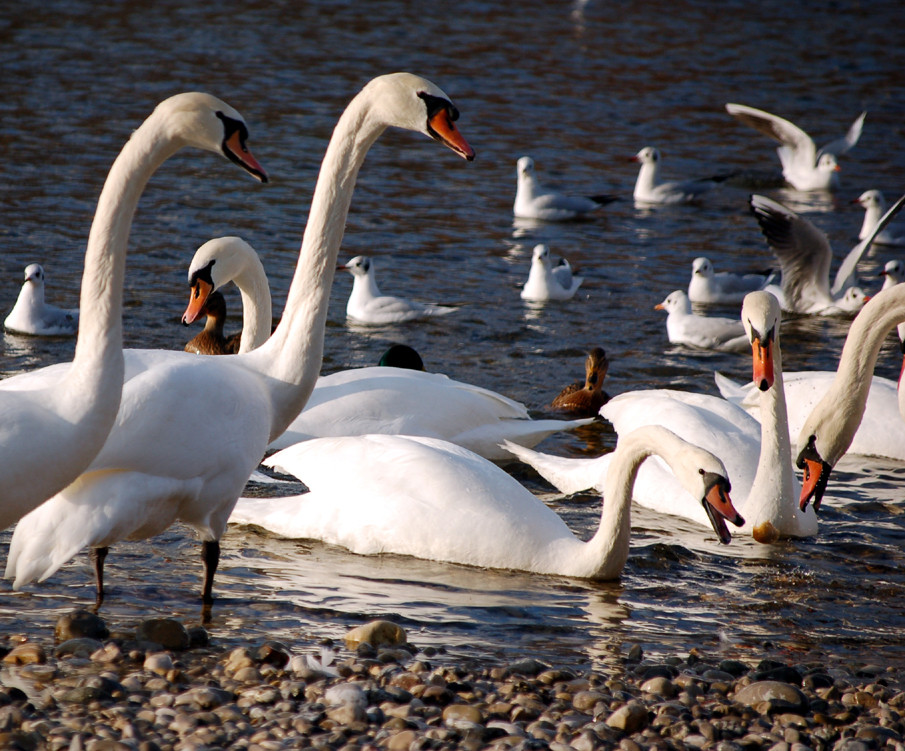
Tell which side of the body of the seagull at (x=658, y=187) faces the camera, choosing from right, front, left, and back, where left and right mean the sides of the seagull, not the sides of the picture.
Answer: left

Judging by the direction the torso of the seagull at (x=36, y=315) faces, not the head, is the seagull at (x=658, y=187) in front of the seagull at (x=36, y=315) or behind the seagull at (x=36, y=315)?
behind

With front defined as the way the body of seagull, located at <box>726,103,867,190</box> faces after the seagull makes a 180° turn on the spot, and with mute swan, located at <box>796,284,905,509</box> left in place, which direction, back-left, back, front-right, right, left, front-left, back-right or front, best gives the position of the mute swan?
back-left

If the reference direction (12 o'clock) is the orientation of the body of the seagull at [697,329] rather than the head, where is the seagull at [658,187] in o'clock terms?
the seagull at [658,187] is roughly at 3 o'clock from the seagull at [697,329].

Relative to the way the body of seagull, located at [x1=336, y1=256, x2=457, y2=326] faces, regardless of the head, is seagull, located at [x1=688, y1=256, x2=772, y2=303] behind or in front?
behind

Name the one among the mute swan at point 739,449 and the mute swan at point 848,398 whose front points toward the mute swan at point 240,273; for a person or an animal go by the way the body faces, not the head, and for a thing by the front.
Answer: the mute swan at point 848,398

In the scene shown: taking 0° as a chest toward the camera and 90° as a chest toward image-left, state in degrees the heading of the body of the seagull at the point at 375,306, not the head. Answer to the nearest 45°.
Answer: approximately 90°

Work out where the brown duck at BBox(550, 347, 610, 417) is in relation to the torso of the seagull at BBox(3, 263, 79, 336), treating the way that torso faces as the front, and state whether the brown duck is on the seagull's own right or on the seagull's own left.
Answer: on the seagull's own left

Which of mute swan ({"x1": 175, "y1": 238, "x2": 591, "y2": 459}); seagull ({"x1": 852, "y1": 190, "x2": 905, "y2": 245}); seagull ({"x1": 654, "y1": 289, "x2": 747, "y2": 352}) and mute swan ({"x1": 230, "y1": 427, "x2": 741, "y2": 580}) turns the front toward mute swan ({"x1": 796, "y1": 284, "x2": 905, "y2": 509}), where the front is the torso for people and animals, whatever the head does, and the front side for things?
mute swan ({"x1": 230, "y1": 427, "x2": 741, "y2": 580})

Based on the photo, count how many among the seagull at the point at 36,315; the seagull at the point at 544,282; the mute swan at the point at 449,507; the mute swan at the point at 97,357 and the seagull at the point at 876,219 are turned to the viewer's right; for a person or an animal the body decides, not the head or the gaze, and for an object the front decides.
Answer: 2

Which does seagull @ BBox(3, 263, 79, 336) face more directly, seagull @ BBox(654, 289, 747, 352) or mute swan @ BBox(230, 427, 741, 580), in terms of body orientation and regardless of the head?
the mute swan

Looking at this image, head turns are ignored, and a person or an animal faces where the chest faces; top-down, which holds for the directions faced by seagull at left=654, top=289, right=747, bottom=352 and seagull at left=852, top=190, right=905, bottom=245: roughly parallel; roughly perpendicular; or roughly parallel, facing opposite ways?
roughly parallel

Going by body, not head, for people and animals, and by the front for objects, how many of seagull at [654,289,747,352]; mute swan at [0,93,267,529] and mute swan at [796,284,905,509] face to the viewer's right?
1

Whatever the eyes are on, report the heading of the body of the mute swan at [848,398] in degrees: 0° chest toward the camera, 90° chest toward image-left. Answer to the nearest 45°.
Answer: approximately 90°

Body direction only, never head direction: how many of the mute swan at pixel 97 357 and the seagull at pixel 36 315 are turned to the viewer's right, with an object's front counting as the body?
1

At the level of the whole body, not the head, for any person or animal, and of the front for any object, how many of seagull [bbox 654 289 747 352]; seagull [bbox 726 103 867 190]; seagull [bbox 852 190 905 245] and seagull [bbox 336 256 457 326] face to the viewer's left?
3

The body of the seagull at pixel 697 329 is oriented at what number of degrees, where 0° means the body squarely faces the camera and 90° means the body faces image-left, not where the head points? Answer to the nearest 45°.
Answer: approximately 90°

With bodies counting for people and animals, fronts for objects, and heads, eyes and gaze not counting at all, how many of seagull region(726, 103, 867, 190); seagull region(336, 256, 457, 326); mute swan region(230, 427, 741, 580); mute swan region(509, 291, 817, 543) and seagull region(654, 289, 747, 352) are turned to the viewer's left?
2

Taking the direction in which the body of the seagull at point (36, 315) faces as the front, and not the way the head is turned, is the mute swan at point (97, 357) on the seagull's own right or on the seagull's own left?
on the seagull's own left

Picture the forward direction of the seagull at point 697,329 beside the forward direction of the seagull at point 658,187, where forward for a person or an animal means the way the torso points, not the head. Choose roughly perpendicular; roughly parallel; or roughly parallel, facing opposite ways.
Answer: roughly parallel
